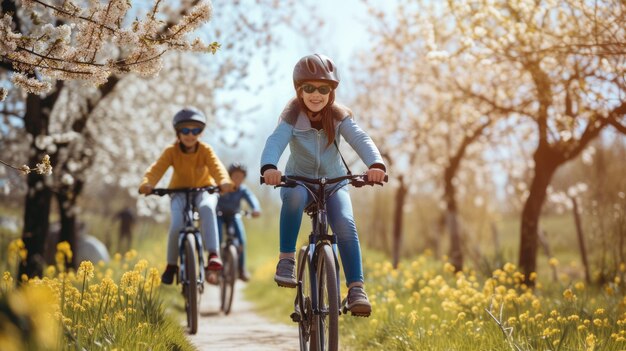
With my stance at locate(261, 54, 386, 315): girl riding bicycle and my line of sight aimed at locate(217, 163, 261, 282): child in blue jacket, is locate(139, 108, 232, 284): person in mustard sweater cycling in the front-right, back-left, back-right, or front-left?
front-left

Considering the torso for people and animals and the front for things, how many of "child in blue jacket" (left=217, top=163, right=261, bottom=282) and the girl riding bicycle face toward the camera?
2

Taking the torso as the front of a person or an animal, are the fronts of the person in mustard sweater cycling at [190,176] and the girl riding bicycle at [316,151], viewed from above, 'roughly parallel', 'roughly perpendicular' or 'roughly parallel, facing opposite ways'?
roughly parallel

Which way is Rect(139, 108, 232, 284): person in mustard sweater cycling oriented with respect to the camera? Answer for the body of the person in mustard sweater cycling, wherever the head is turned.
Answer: toward the camera

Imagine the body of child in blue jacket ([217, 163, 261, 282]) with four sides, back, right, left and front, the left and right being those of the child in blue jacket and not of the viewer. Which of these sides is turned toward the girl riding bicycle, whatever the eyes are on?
front

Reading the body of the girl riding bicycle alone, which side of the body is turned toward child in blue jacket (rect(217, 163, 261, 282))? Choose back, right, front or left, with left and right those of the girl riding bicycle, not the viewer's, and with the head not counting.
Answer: back

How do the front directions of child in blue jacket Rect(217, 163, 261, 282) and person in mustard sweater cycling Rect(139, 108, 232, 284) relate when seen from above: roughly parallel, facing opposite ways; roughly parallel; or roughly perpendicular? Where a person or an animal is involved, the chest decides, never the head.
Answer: roughly parallel

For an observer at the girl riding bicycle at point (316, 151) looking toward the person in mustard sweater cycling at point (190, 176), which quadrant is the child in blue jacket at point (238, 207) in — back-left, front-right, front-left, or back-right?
front-right

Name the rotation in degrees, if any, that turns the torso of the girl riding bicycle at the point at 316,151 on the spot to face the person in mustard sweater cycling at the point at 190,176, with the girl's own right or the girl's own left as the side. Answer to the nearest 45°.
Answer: approximately 135° to the girl's own right

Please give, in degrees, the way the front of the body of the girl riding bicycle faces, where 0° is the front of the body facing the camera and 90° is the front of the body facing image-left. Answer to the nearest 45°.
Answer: approximately 0°

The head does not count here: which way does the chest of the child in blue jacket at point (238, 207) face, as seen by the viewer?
toward the camera

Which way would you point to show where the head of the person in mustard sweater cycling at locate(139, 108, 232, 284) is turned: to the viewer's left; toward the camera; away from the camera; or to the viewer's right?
toward the camera

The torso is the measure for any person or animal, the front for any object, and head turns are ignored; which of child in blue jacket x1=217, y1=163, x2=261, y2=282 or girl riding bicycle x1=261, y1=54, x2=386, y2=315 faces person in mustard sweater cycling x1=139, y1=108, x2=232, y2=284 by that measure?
the child in blue jacket

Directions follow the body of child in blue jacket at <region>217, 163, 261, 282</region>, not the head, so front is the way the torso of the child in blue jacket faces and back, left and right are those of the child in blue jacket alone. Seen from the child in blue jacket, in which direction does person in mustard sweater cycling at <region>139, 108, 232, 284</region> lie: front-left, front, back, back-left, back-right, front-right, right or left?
front
